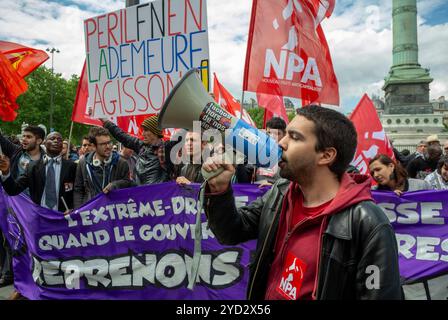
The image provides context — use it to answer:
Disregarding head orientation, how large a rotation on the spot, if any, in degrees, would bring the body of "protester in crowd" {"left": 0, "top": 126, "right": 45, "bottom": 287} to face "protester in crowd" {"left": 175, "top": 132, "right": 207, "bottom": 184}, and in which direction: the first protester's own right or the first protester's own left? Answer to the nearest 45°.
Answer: approximately 90° to the first protester's own left

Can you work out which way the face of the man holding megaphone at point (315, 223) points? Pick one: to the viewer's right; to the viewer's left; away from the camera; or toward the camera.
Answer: to the viewer's left

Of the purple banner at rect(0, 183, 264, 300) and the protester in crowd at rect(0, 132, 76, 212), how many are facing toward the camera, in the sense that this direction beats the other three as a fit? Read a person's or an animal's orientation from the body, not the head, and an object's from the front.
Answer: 2

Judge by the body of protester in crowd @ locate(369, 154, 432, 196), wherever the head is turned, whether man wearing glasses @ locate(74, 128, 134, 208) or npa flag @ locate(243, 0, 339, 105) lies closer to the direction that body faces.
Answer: the man wearing glasses

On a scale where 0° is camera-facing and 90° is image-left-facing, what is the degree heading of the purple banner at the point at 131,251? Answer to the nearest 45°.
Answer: approximately 0°
